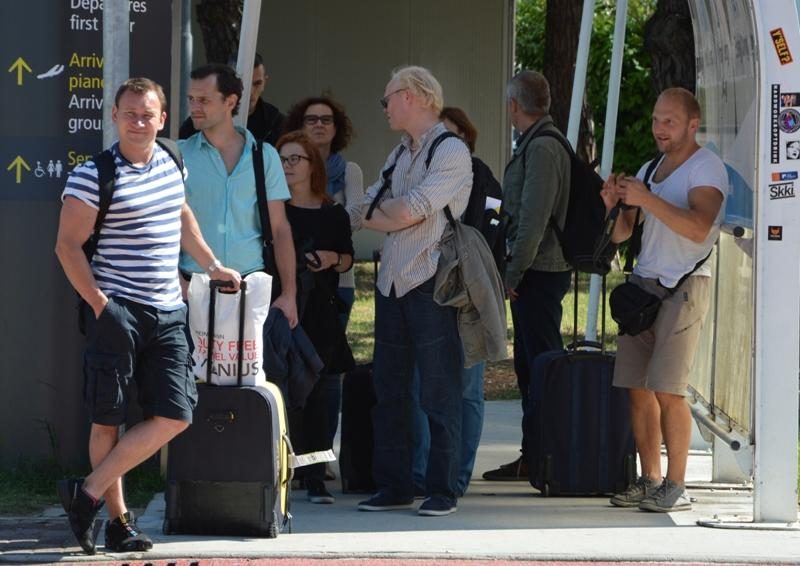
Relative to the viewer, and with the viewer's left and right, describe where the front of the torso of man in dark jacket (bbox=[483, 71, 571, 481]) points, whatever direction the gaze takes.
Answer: facing to the left of the viewer

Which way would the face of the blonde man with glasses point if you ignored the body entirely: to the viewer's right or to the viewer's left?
to the viewer's left

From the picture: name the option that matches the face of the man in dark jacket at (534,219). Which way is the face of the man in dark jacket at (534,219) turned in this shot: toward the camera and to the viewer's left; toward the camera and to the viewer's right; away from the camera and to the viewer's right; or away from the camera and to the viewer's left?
away from the camera and to the viewer's left

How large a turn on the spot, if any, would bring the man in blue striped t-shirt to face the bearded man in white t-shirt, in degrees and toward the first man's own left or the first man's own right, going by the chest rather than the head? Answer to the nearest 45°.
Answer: approximately 90° to the first man's own left
